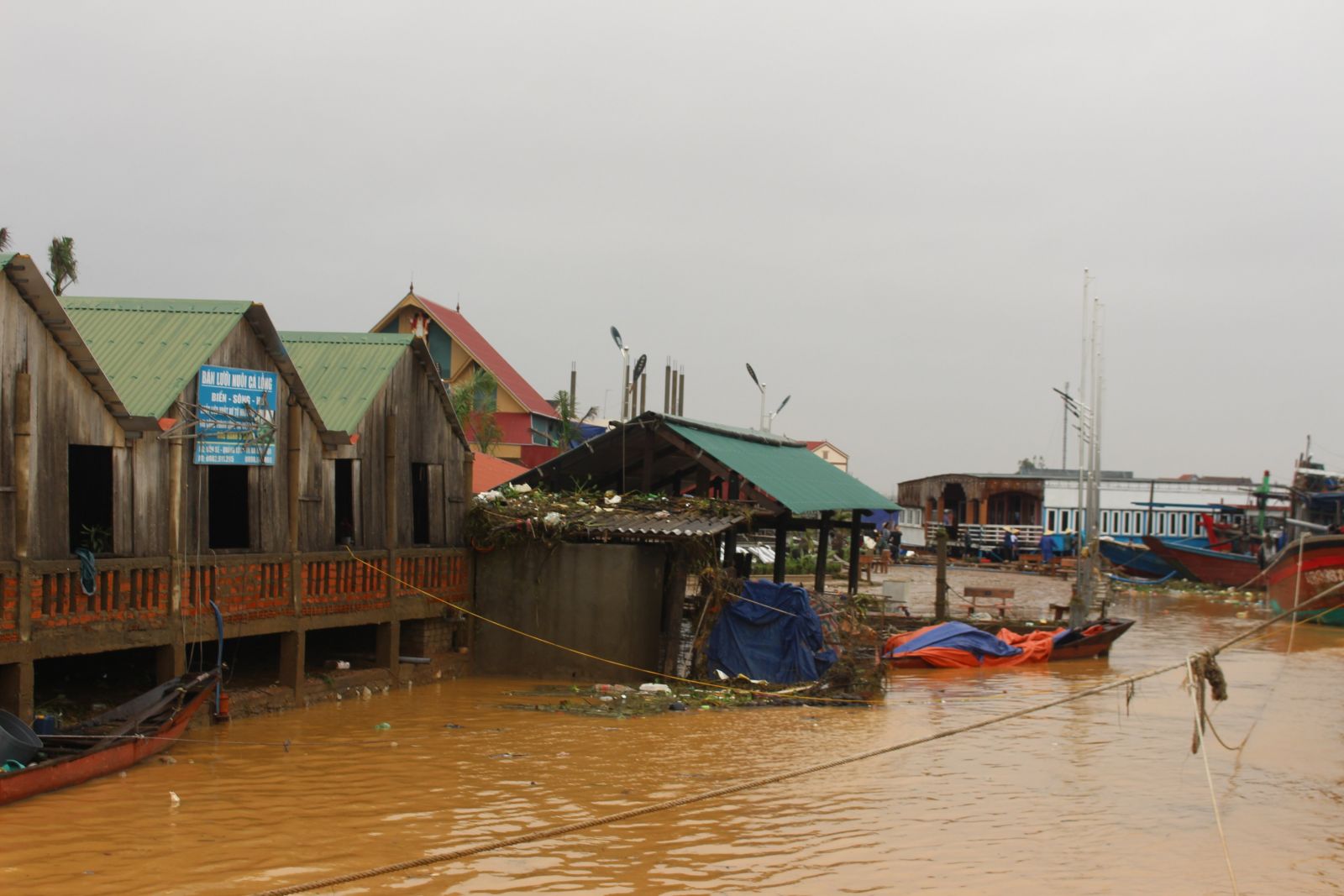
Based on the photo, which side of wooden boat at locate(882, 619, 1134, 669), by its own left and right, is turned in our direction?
right

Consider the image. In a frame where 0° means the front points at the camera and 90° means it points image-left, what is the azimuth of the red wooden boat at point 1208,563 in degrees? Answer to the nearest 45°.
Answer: approximately 90°

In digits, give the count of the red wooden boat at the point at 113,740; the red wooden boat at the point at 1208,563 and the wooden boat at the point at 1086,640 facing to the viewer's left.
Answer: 1

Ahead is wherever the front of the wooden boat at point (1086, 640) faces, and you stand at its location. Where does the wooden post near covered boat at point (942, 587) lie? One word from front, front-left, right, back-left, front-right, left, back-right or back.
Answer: back-left

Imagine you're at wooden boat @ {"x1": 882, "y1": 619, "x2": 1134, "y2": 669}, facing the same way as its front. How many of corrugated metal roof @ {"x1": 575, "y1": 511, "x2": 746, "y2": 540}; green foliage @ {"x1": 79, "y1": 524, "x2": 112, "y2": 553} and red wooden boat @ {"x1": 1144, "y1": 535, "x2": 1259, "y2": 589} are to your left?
1

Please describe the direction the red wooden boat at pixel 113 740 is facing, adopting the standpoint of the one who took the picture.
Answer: facing away from the viewer and to the right of the viewer

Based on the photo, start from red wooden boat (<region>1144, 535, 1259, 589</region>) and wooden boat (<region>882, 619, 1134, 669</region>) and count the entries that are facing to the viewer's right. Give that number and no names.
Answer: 1

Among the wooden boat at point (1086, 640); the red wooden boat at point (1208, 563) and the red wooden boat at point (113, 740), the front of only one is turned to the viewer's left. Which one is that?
the red wooden boat at point (1208, 563)

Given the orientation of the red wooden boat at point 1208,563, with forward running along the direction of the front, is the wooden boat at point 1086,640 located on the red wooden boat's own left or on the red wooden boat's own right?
on the red wooden boat's own left

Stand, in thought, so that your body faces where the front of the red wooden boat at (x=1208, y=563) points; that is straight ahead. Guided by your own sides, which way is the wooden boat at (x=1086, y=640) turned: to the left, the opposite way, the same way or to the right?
the opposite way

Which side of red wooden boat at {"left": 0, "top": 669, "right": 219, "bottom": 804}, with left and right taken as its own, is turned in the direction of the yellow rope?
front

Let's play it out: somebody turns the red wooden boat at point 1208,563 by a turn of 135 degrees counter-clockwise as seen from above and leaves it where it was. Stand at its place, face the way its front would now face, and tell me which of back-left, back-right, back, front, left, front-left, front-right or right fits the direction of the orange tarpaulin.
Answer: front-right
